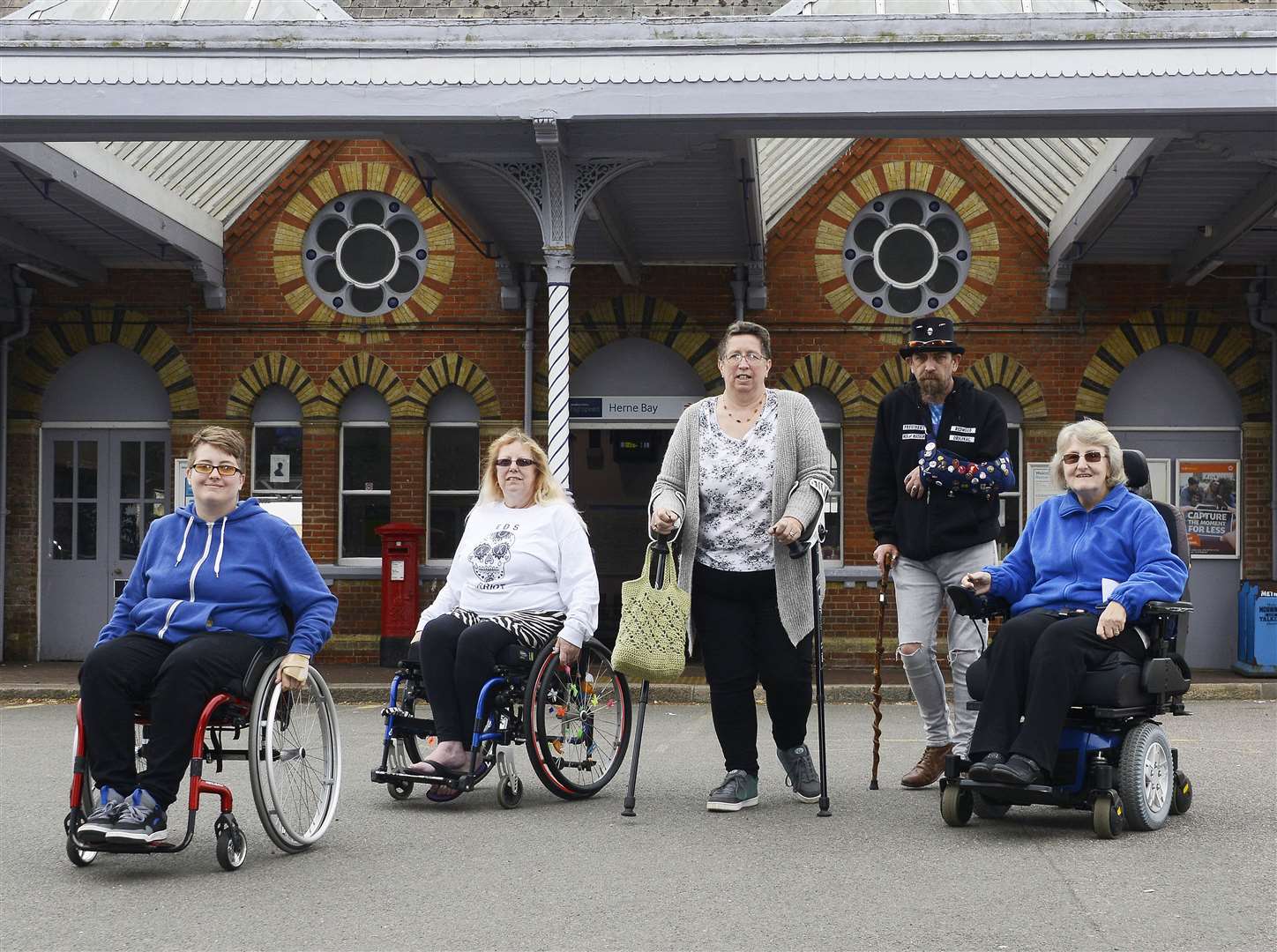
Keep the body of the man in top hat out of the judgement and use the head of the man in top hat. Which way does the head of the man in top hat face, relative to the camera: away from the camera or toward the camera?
toward the camera

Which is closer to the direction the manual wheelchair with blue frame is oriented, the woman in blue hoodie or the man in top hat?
the woman in blue hoodie

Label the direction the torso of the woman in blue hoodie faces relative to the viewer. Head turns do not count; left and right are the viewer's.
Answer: facing the viewer and to the left of the viewer

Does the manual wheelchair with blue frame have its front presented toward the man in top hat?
no

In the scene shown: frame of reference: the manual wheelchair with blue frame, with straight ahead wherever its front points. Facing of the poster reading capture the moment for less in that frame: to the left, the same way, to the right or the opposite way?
the same way

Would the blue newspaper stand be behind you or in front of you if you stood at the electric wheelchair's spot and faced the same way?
behind

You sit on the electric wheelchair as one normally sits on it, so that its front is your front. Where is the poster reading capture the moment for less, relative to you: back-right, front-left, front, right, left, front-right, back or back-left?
back-right

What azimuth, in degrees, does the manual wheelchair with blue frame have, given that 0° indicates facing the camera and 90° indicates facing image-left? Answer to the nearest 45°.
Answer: approximately 45°

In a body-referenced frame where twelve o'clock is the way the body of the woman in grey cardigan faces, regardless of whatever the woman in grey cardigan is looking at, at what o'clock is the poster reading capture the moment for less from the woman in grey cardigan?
The poster reading capture the moment for less is roughly at 7 o'clock from the woman in grey cardigan.

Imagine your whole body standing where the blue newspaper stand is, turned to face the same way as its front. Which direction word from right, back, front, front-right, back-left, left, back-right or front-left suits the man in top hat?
front

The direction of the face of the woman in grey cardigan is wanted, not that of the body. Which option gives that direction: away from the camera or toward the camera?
toward the camera

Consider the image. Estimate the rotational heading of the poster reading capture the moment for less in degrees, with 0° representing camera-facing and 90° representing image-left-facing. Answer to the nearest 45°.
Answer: approximately 0°

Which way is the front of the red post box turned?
toward the camera

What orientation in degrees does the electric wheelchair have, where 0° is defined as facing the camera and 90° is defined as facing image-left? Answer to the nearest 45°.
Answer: approximately 45°

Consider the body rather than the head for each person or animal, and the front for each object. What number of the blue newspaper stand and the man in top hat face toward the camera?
2

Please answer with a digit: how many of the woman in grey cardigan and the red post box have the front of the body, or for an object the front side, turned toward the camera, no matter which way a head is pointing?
2

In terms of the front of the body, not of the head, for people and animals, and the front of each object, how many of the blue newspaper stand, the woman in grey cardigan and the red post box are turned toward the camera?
3

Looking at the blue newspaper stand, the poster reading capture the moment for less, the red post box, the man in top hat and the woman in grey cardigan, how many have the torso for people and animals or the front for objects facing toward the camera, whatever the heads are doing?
5

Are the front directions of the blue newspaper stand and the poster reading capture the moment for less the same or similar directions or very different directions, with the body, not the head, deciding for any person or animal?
same or similar directions
